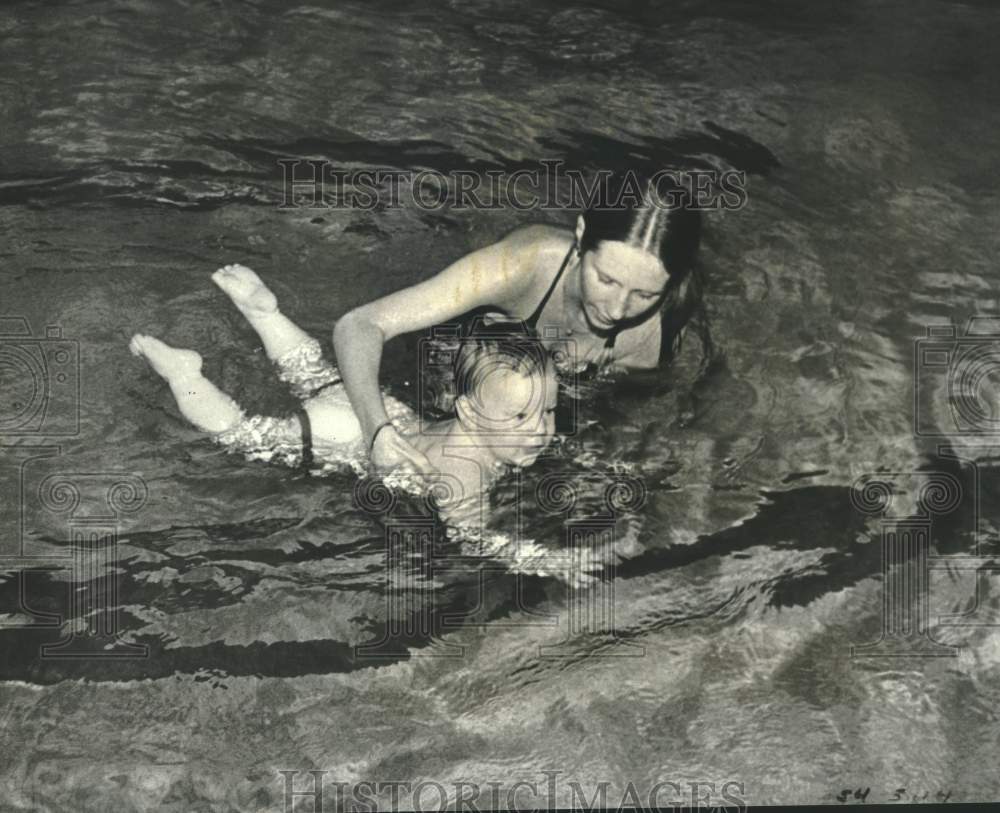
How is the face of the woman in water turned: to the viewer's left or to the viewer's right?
to the viewer's left

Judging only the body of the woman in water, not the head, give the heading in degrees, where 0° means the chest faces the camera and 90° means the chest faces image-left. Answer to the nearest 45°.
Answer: approximately 0°
